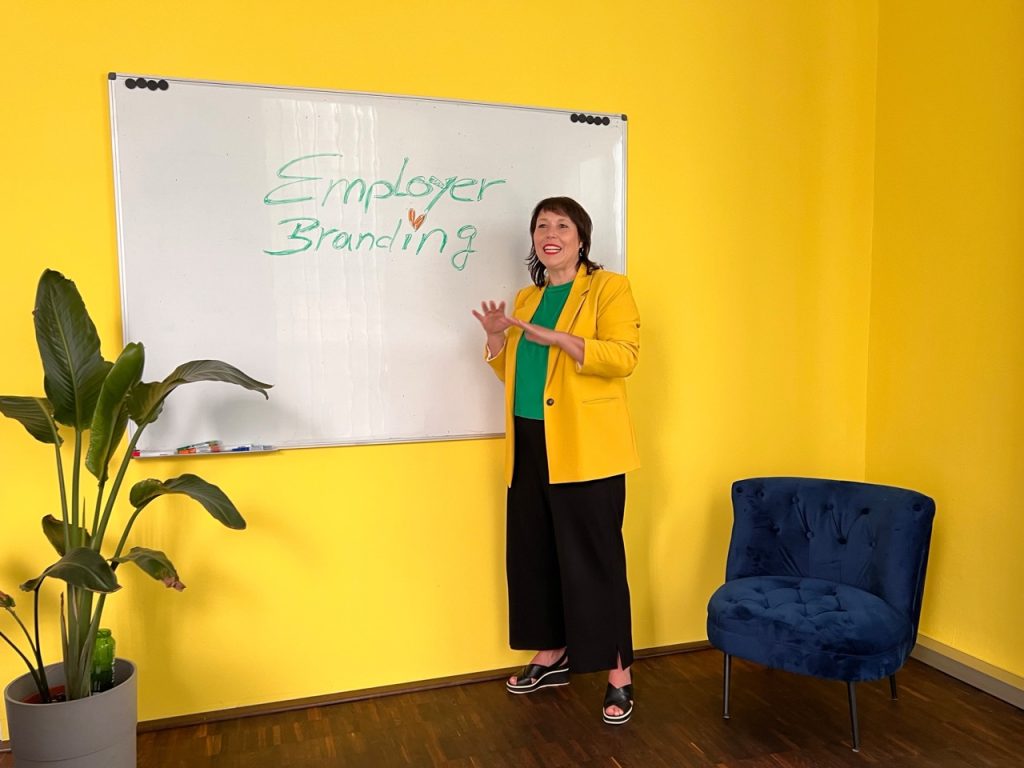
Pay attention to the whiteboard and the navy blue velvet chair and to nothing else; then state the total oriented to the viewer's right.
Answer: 0

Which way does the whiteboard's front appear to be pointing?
toward the camera

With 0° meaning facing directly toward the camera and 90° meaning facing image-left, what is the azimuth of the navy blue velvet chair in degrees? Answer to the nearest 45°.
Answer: approximately 45°

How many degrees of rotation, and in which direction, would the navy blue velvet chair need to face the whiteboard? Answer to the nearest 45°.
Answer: approximately 45° to its right

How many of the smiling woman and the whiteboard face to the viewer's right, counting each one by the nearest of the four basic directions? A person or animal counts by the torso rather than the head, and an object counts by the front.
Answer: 0

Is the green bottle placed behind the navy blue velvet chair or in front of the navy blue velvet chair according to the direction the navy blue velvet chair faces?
in front

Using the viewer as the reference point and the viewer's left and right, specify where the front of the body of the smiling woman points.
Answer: facing the viewer and to the left of the viewer

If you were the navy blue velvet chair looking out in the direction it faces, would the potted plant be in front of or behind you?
in front
